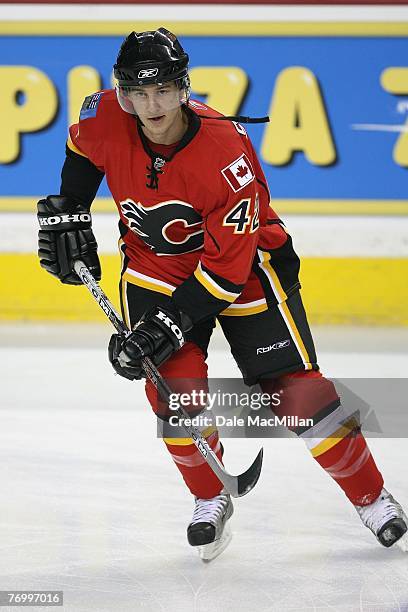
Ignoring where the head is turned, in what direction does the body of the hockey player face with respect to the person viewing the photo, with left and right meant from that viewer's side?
facing the viewer and to the left of the viewer
